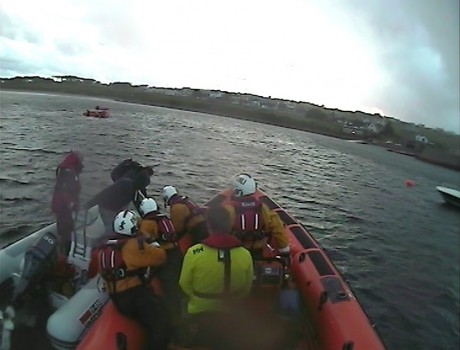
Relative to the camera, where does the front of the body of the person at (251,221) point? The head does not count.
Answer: away from the camera

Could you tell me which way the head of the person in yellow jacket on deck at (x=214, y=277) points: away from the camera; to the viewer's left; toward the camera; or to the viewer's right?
away from the camera

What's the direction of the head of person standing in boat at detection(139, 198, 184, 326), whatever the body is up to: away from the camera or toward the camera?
away from the camera

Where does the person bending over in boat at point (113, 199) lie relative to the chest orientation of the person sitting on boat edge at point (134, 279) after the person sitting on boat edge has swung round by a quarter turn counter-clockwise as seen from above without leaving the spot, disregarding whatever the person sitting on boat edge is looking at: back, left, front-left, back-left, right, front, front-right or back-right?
front-right

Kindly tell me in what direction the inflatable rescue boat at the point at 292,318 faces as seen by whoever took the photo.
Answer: facing away from the viewer

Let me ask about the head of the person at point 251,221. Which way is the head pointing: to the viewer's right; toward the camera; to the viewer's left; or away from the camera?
away from the camera

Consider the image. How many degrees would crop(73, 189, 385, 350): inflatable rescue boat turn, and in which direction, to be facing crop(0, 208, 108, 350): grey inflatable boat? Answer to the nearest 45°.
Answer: approximately 90° to its left

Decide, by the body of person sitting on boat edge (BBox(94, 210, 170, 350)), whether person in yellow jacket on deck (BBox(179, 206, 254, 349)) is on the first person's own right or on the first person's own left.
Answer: on the first person's own right
